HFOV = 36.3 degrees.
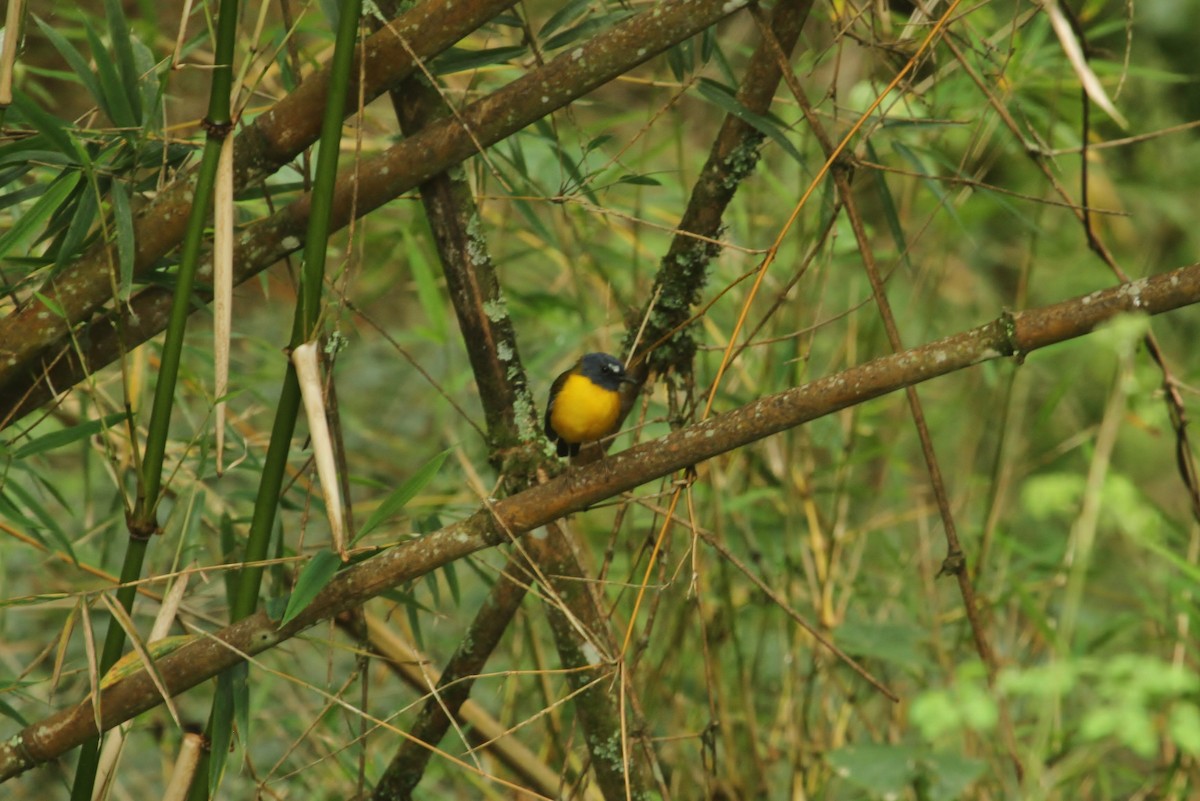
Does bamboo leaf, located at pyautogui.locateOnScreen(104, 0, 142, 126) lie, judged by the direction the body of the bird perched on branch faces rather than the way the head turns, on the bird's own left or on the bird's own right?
on the bird's own right

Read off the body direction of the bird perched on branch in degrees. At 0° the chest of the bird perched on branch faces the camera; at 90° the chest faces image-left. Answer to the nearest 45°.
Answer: approximately 315°

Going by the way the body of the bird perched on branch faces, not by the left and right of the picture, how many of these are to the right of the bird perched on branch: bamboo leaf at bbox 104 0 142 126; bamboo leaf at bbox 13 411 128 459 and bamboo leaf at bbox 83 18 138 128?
3

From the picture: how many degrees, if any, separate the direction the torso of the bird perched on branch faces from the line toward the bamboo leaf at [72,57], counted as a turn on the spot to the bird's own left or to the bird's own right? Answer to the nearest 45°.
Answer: approximately 90° to the bird's own right
